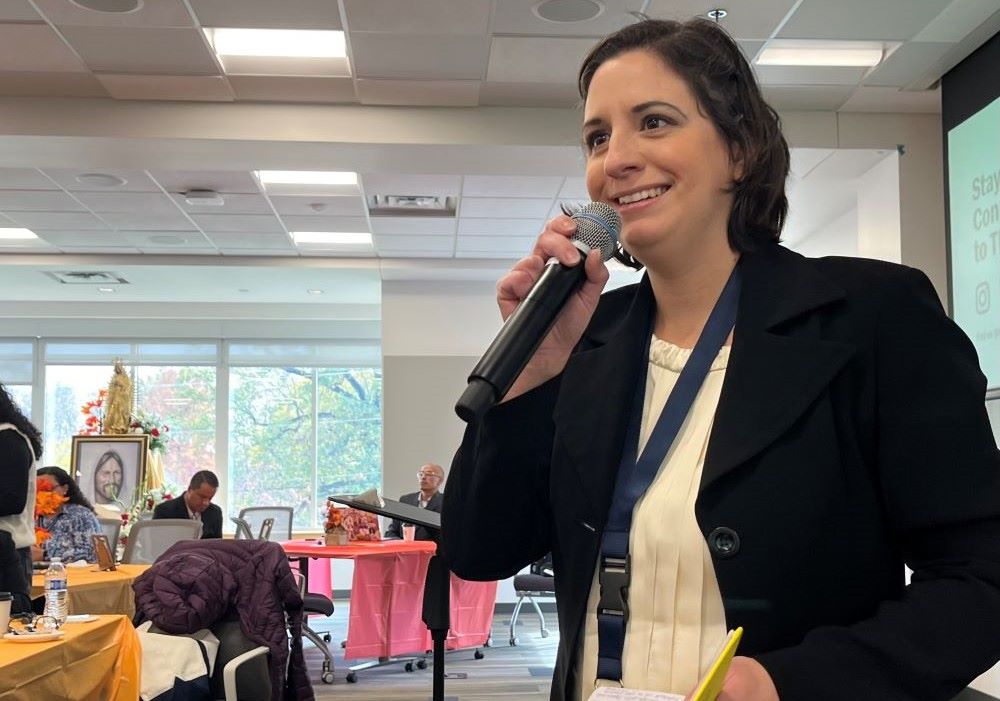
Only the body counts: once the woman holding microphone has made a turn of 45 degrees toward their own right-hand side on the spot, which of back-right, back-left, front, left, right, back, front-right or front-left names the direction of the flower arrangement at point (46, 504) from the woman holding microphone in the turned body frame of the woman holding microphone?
front-right

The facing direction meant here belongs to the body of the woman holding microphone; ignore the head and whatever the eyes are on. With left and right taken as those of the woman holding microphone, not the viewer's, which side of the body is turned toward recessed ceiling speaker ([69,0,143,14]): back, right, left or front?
right

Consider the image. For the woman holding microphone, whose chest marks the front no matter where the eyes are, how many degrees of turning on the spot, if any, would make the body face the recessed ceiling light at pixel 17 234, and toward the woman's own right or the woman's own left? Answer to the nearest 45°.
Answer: approximately 90° to the woman's own right
